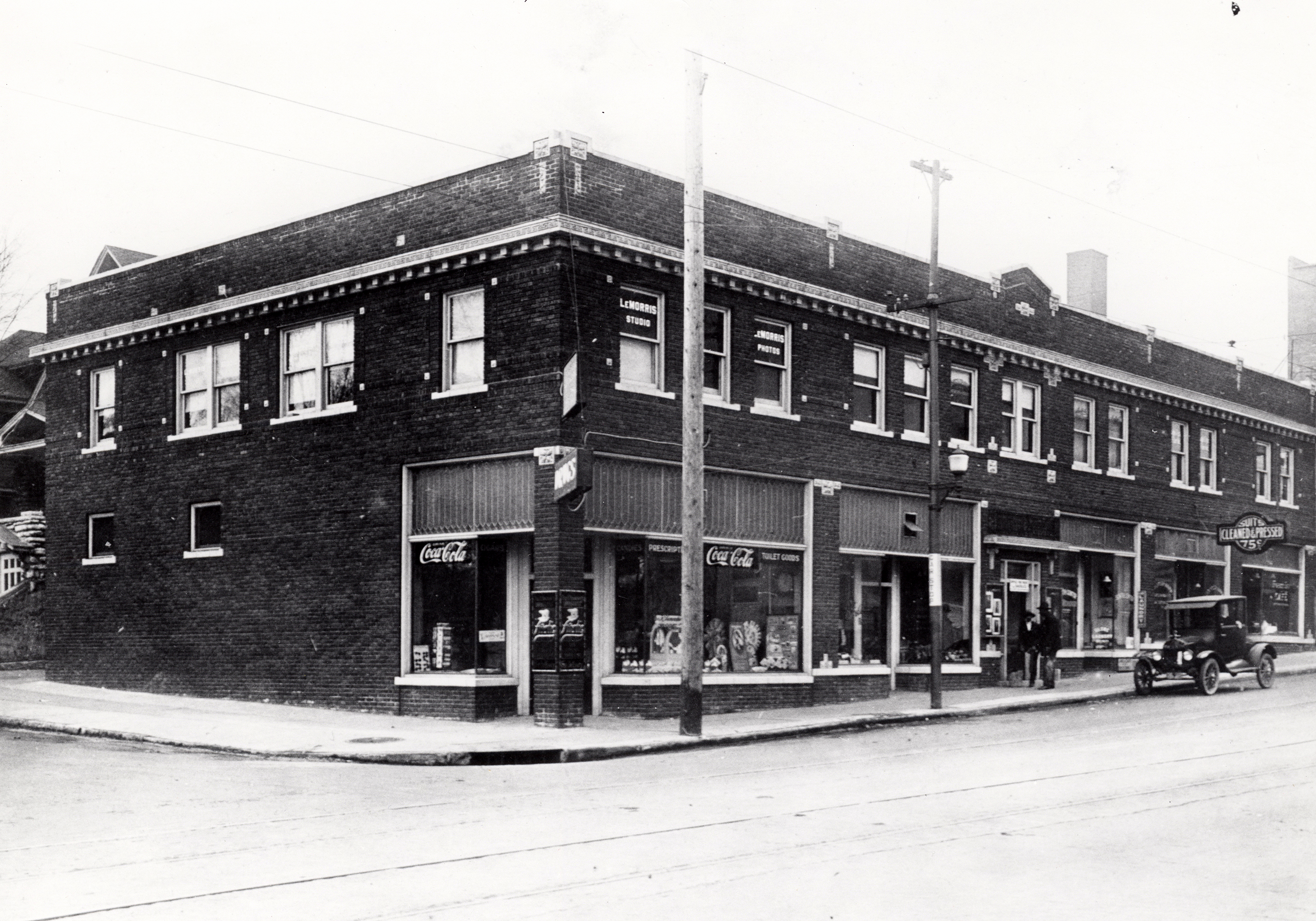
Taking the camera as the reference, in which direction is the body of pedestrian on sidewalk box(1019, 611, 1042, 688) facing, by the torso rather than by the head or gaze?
toward the camera

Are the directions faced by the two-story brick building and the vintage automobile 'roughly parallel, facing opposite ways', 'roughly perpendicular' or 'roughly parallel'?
roughly perpendicular

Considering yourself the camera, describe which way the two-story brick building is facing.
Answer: facing the viewer and to the right of the viewer

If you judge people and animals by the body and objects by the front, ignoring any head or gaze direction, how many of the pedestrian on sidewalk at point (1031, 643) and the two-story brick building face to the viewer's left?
0

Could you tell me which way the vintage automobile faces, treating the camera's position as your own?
facing the viewer and to the left of the viewer
